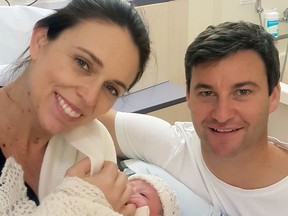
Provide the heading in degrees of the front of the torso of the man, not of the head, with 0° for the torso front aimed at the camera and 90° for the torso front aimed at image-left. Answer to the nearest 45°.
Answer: approximately 0°

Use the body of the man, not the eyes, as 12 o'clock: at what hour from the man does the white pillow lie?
The white pillow is roughly at 4 o'clock from the man.

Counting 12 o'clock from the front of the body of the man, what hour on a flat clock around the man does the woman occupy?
The woman is roughly at 2 o'clock from the man.
